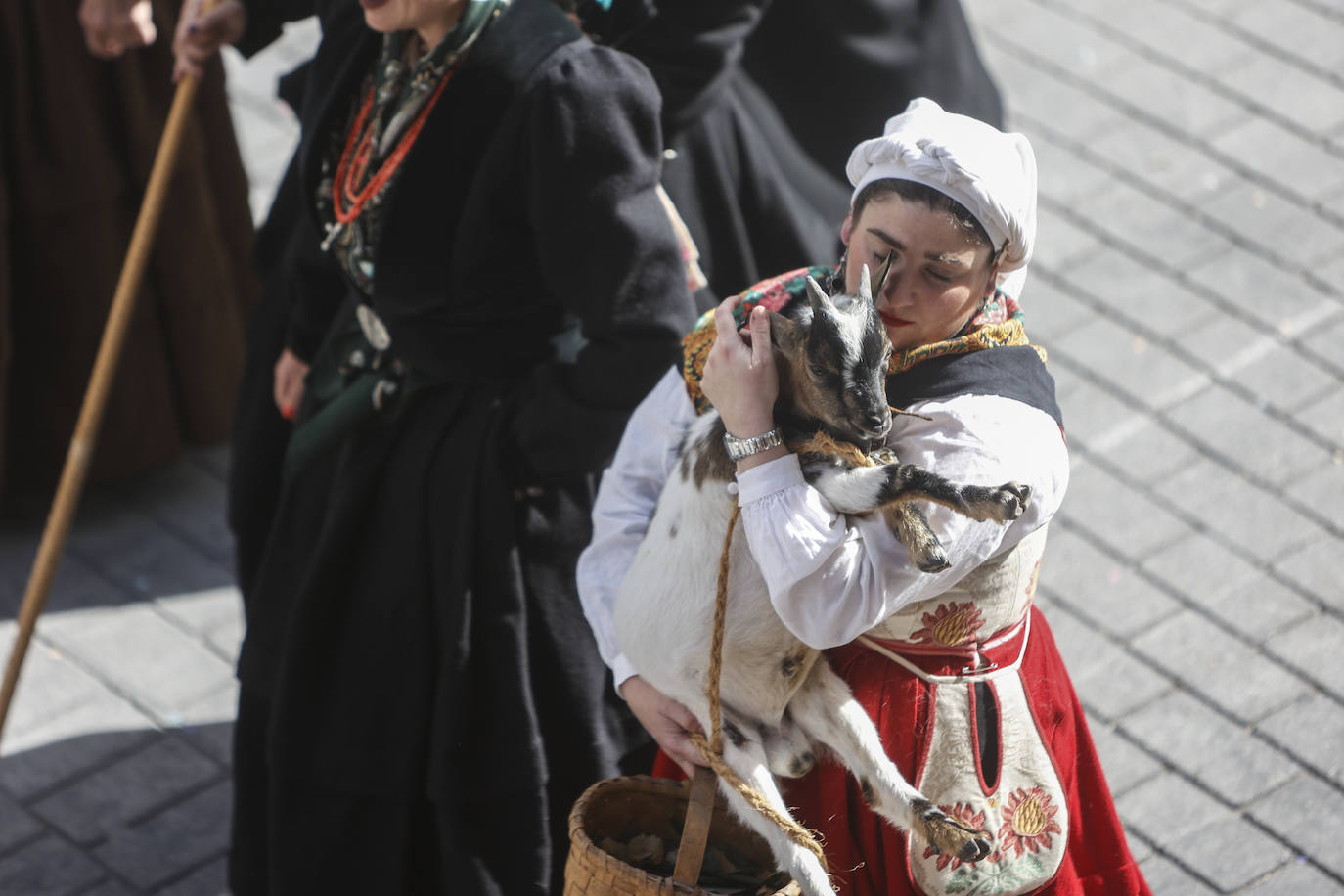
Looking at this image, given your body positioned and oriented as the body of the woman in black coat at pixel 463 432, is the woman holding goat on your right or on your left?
on your left

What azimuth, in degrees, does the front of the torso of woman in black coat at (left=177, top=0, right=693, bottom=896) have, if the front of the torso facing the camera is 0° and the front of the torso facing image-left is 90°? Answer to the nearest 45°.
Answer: approximately 45°

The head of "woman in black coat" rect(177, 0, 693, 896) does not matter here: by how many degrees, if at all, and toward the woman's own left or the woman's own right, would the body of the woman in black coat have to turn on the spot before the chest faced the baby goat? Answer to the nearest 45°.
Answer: approximately 45° to the woman's own left

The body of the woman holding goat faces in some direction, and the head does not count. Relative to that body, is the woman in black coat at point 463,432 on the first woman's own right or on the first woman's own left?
on the first woman's own right
